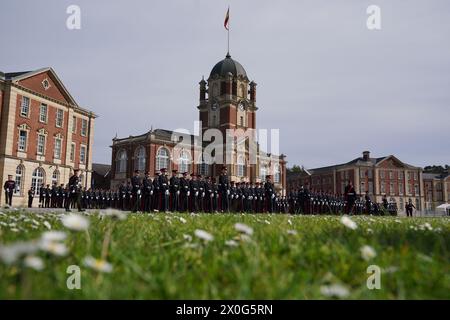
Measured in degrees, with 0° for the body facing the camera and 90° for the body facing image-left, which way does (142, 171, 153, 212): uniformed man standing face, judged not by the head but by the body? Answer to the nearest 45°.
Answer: approximately 315°

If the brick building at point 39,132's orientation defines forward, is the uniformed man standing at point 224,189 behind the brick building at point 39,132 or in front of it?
in front

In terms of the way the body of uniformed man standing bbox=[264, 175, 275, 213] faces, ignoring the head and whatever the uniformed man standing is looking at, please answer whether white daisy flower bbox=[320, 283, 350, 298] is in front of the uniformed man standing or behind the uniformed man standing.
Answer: in front

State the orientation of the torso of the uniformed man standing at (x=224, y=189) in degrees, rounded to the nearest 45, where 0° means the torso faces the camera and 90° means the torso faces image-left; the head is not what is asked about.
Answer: approximately 315°

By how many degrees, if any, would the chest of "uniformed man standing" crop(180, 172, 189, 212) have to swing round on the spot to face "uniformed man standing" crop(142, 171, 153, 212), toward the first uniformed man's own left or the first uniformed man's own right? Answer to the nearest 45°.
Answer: approximately 135° to the first uniformed man's own right

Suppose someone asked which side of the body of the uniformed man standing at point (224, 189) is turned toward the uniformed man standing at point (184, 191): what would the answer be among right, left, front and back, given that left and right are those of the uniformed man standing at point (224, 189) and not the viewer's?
right
